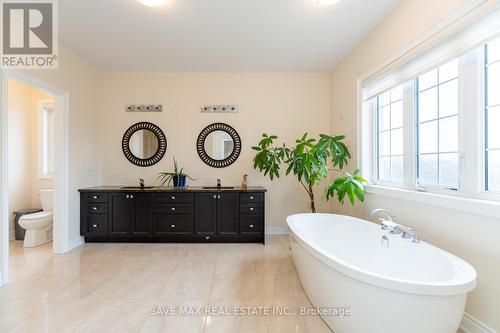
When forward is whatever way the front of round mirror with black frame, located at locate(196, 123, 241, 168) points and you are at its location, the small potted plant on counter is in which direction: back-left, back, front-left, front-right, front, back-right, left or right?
right

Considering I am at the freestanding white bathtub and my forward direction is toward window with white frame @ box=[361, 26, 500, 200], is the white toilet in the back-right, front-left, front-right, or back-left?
back-left

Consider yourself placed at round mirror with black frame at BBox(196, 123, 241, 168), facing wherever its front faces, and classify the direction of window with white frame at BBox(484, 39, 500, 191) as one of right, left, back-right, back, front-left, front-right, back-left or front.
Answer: front-left

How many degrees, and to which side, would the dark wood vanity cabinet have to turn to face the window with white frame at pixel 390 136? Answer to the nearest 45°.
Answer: approximately 45° to its left

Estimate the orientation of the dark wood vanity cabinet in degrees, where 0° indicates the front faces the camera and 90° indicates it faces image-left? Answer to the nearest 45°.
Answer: approximately 0°

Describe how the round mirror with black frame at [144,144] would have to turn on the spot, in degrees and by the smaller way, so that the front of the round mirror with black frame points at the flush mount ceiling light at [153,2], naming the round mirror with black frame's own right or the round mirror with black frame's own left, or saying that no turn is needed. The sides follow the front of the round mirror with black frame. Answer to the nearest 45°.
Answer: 0° — it already faces it
